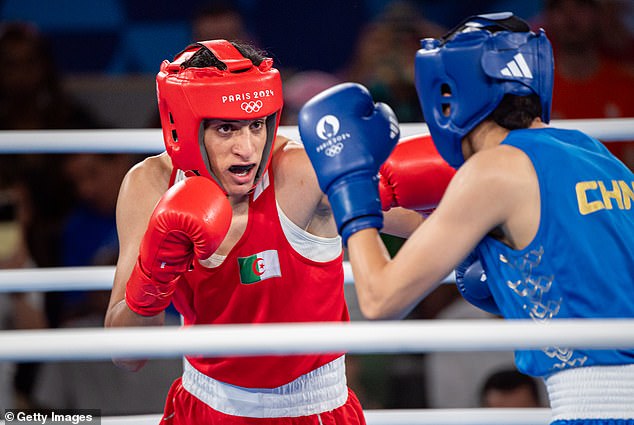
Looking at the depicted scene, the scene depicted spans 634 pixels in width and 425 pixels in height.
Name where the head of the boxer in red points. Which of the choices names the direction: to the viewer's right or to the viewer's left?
to the viewer's right

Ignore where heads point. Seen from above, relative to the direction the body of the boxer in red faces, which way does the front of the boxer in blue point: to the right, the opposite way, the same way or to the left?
the opposite way

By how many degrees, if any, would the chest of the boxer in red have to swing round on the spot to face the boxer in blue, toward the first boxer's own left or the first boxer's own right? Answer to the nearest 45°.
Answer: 0° — they already face them

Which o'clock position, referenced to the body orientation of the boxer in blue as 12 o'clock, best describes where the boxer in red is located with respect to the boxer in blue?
The boxer in red is roughly at 11 o'clock from the boxer in blue.

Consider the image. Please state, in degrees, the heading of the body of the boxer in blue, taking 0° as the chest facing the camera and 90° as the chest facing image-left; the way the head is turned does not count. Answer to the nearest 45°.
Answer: approximately 135°

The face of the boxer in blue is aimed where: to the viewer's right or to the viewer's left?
to the viewer's left

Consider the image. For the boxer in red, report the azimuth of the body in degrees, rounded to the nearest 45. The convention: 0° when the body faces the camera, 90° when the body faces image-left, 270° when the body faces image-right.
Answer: approximately 315°
